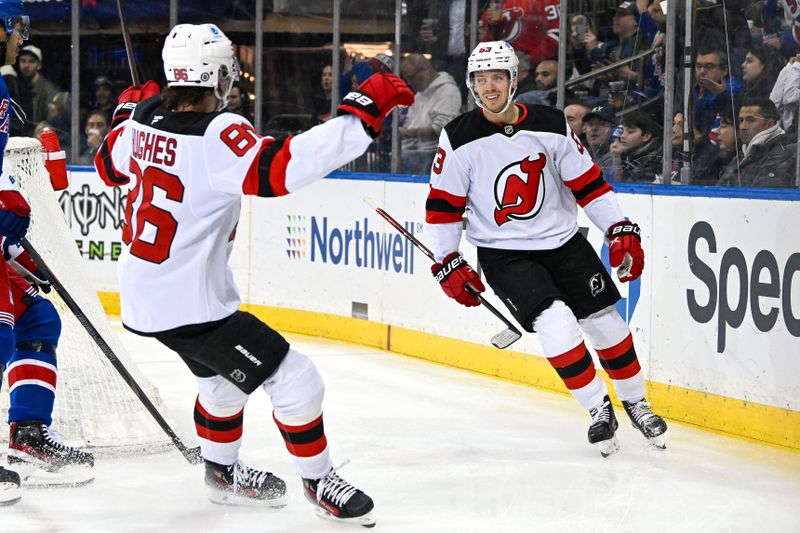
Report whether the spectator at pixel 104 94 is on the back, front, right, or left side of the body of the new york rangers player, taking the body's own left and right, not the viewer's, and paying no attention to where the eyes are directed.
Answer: left

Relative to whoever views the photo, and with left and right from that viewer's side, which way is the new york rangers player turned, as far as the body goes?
facing to the right of the viewer

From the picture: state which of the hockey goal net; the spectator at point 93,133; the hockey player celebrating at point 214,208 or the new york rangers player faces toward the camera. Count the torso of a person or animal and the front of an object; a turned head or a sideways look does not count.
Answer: the spectator

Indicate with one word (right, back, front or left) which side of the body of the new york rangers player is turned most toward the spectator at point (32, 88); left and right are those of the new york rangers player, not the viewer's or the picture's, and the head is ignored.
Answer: left

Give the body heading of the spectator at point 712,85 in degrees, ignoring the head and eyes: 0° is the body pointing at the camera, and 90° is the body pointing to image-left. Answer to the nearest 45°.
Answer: approximately 45°

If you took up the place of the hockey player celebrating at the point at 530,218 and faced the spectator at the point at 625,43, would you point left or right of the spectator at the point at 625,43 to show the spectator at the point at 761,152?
right

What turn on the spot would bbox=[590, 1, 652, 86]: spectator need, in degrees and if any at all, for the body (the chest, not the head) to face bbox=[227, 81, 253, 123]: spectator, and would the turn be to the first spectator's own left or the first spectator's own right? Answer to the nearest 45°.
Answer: approximately 90° to the first spectator's own right
